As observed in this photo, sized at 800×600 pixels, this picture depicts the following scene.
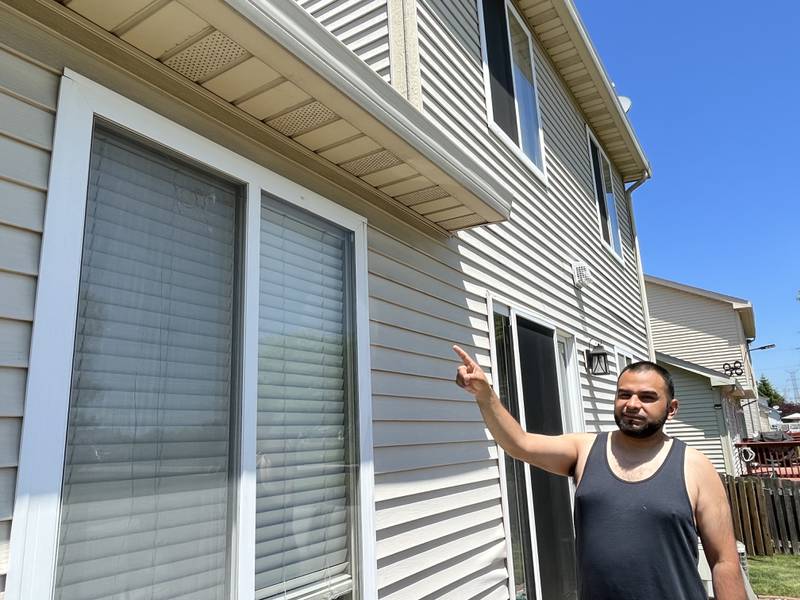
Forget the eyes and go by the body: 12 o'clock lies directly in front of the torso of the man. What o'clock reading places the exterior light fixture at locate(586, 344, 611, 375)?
The exterior light fixture is roughly at 6 o'clock from the man.

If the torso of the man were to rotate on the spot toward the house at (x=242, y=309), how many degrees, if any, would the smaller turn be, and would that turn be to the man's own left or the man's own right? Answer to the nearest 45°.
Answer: approximately 90° to the man's own right

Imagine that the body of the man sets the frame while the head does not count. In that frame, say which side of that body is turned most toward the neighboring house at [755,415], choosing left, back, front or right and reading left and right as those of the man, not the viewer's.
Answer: back

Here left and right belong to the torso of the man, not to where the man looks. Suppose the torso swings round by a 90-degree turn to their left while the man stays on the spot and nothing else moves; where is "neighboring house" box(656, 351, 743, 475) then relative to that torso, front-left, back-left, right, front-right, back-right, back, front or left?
left

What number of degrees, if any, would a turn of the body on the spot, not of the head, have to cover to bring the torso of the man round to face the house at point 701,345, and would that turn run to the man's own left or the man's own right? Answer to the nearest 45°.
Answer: approximately 180°

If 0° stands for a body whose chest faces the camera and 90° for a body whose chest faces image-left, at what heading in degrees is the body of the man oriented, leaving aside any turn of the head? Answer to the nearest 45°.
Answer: approximately 0°

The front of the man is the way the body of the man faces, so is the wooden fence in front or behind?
behind
